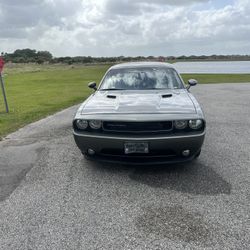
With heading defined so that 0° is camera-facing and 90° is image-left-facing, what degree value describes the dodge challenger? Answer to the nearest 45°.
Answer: approximately 0°
